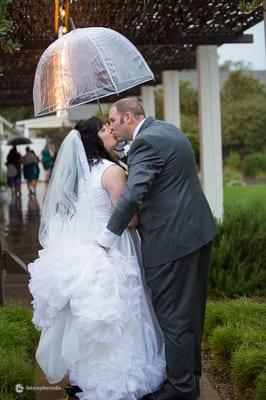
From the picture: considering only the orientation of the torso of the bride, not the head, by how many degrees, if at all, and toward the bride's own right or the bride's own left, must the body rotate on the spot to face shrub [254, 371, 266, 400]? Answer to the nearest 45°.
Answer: approximately 90° to the bride's own right

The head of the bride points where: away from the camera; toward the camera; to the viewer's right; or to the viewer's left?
to the viewer's right

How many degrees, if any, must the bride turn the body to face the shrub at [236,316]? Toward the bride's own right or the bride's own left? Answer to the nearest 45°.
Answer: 0° — they already face it

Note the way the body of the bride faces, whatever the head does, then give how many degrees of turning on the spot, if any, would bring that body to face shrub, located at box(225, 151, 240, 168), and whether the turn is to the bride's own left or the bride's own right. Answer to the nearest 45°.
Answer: approximately 45° to the bride's own left

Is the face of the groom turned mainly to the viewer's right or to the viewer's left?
to the viewer's left

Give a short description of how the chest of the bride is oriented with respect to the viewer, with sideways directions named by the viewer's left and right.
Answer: facing away from the viewer and to the right of the viewer
